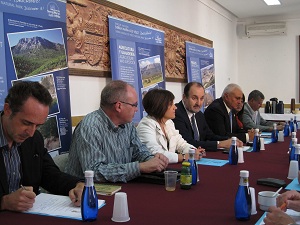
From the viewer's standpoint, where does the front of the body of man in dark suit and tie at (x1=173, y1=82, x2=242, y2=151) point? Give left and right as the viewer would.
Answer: facing the viewer and to the right of the viewer

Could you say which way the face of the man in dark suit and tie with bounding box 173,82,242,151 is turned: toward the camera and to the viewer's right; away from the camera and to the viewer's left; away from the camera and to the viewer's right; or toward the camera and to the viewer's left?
toward the camera and to the viewer's right

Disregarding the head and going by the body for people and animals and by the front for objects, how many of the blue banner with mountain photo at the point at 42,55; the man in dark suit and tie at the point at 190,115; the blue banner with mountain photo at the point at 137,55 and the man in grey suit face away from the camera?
0

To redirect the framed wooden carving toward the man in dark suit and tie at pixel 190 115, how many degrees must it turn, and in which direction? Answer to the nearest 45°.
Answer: approximately 45° to its left

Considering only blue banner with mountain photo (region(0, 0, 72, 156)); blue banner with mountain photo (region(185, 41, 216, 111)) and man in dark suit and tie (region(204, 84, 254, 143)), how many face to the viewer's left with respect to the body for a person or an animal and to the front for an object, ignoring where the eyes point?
0

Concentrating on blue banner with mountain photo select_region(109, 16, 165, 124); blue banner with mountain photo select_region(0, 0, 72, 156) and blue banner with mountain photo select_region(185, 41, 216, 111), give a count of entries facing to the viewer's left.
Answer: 0

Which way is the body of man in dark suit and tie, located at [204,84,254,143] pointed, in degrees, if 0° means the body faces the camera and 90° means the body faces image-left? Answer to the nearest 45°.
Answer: approximately 315°

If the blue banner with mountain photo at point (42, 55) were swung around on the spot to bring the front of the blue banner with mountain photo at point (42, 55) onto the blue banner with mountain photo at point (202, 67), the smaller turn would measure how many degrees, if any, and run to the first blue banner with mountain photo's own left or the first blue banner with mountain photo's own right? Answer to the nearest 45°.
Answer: approximately 90° to the first blue banner with mountain photo's own left

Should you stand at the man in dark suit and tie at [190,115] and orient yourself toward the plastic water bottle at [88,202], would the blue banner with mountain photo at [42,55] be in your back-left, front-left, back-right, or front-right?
front-right

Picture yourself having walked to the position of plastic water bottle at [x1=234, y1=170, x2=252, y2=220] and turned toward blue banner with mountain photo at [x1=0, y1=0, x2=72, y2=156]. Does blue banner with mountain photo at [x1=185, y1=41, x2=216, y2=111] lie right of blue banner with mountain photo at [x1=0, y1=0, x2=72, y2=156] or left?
right

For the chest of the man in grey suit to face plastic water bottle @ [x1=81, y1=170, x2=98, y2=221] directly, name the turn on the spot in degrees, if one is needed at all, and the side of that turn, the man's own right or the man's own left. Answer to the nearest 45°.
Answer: approximately 45° to the man's own right

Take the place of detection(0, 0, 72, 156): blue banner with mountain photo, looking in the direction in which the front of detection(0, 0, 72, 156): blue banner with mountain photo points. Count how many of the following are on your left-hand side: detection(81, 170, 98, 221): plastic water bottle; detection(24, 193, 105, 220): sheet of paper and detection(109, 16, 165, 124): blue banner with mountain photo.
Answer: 1

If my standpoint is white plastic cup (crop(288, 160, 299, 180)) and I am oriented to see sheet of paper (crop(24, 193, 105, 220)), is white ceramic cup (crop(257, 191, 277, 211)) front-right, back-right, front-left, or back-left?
front-left

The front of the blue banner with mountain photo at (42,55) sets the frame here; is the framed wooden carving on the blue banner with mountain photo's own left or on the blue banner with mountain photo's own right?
on the blue banner with mountain photo's own left

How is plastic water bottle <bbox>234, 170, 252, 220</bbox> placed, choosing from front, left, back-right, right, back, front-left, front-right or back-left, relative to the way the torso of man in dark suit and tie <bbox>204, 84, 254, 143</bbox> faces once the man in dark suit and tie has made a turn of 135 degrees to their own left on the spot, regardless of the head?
back
